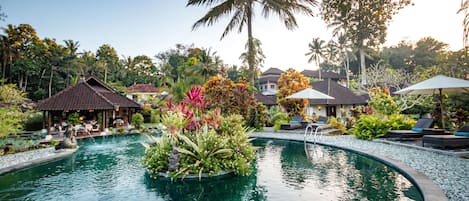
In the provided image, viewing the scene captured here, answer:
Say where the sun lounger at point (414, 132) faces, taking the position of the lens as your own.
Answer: facing to the left of the viewer
